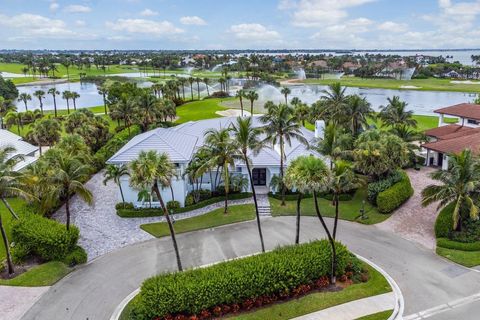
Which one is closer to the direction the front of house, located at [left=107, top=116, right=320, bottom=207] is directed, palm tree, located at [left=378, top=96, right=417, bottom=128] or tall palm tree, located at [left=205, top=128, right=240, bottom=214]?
the tall palm tree

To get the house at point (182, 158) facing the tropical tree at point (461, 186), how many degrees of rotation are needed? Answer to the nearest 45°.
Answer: approximately 45° to its left

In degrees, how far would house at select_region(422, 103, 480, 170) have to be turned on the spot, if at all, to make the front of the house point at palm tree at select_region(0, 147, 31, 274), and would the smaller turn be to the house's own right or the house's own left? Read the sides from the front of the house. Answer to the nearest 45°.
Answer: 0° — it already faces it

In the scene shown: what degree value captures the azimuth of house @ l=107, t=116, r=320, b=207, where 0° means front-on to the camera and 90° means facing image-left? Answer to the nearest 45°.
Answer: approximately 0°

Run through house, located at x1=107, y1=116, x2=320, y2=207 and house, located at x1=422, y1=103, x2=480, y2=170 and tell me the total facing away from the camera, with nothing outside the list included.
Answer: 0

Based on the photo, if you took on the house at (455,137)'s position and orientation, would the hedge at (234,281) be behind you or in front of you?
in front

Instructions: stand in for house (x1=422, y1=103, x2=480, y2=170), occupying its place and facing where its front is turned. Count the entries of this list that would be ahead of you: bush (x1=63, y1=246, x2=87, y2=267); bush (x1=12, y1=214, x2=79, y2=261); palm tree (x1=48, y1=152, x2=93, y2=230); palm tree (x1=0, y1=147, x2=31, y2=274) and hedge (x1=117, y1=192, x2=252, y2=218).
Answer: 5

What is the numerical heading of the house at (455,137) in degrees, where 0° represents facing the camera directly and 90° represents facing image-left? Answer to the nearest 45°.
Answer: approximately 45°

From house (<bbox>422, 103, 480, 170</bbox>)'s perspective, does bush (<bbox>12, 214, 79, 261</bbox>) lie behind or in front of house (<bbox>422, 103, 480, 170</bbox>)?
in front

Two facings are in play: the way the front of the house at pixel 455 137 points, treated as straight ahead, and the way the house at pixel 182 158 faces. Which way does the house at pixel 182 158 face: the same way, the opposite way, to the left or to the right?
to the left
